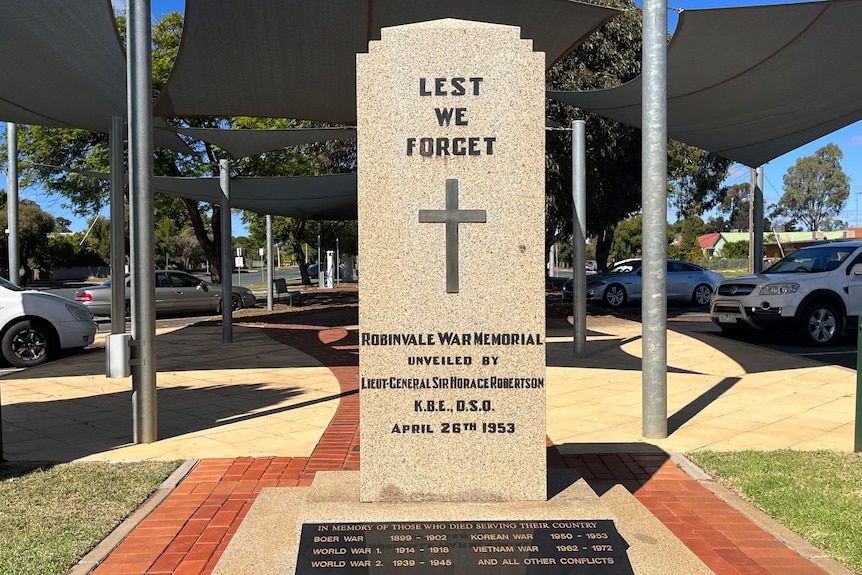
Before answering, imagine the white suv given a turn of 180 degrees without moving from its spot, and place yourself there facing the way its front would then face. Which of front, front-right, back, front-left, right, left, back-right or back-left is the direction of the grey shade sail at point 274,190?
back-left

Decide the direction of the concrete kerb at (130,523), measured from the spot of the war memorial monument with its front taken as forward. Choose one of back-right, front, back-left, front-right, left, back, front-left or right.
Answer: right

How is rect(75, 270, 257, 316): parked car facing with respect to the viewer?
to the viewer's right

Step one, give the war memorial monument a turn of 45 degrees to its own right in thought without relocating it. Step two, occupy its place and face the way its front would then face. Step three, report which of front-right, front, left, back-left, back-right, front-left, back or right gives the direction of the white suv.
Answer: back

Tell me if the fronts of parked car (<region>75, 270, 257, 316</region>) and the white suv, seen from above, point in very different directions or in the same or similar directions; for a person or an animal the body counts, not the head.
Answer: very different directions

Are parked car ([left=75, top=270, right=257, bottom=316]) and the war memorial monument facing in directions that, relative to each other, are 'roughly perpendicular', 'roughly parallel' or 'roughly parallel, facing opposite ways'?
roughly perpendicular

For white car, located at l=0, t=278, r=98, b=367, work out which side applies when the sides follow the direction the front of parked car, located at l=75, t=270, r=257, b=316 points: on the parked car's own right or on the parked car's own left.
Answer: on the parked car's own right

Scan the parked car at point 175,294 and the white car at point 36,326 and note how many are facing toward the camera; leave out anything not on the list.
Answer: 0

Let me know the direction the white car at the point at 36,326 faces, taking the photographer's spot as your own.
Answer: facing to the right of the viewer

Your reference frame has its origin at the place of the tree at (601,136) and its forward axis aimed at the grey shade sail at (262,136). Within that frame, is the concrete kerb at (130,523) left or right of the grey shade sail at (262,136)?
left

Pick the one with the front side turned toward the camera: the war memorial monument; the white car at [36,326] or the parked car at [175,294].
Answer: the war memorial monument

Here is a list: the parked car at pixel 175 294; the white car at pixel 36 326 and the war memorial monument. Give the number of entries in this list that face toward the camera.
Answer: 1
